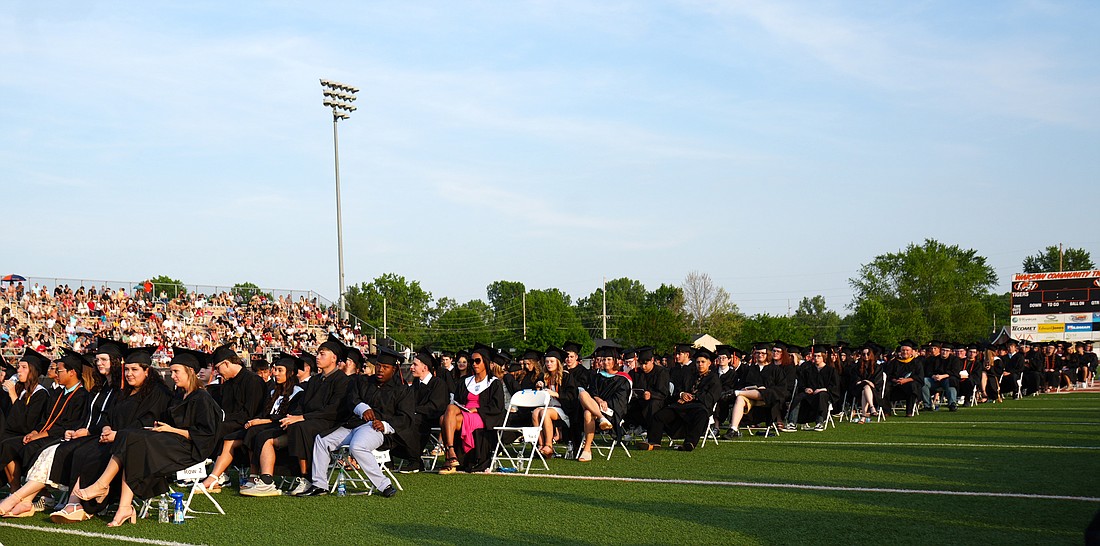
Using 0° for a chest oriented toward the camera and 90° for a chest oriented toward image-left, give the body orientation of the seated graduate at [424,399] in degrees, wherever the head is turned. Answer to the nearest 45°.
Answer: approximately 90°

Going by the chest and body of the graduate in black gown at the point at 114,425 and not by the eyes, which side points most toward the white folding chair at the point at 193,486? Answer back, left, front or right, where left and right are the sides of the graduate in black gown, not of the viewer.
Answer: left

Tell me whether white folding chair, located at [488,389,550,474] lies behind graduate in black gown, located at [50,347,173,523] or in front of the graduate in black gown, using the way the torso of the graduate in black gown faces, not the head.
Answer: behind

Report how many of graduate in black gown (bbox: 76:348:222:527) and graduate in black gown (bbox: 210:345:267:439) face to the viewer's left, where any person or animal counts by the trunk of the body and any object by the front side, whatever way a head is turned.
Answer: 2

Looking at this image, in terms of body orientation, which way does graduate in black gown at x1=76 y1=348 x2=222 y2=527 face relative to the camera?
to the viewer's left

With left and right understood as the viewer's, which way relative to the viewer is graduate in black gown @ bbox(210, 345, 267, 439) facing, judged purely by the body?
facing to the left of the viewer

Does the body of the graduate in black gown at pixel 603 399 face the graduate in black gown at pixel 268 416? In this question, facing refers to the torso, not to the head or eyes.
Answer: yes
